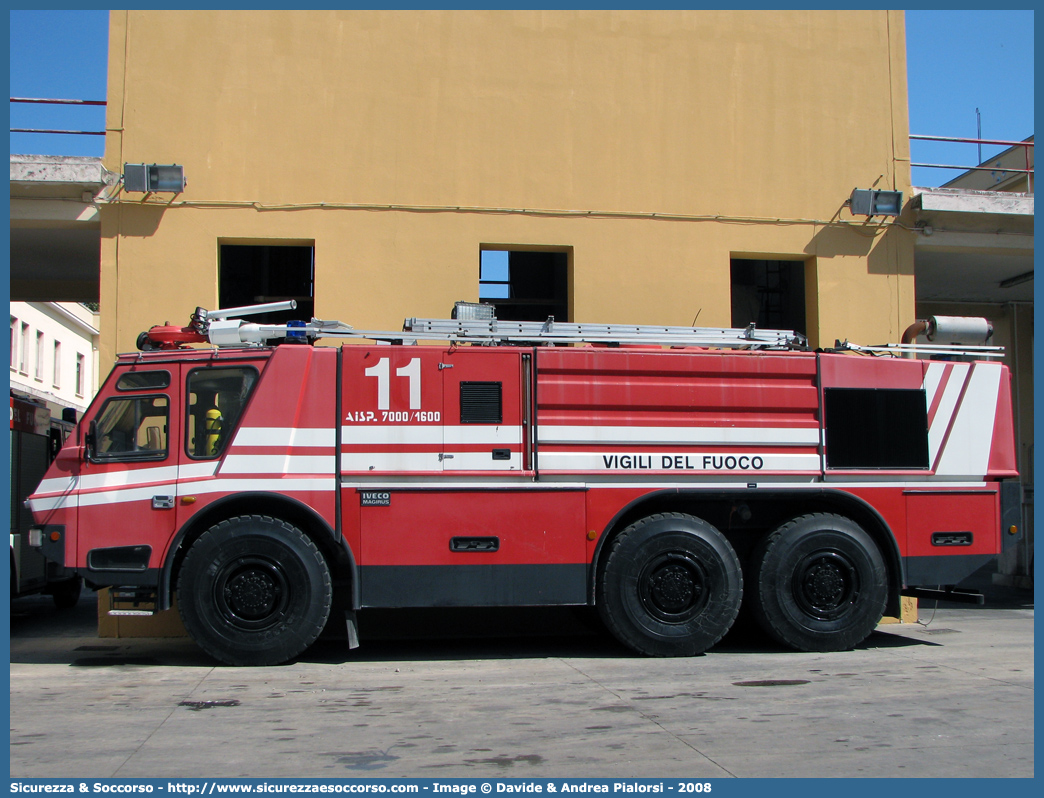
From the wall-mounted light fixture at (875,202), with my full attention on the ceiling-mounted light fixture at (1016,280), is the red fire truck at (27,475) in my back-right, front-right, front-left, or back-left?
back-left

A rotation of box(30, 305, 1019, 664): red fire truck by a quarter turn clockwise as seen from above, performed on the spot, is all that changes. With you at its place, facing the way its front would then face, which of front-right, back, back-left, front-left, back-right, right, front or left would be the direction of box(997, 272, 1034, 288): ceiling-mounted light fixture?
front-right

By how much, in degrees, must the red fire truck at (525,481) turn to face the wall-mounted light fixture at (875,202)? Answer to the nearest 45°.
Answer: approximately 135° to its right

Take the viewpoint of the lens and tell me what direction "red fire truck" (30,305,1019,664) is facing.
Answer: facing to the left of the viewer

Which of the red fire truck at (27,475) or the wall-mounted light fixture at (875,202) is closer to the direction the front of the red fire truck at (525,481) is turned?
the red fire truck

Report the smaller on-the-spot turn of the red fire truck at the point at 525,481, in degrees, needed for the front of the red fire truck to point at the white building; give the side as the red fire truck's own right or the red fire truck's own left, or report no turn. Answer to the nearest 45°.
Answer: approximately 45° to the red fire truck's own right

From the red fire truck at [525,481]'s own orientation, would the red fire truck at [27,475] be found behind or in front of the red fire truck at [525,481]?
in front
